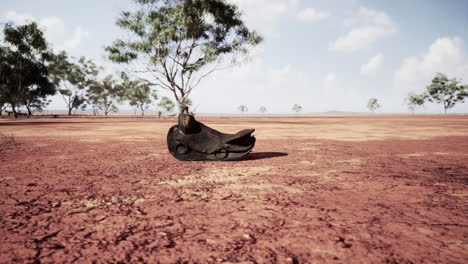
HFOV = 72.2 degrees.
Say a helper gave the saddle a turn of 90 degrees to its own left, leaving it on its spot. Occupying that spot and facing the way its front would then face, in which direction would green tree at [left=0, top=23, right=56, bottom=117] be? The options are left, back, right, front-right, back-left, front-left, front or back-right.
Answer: back-right

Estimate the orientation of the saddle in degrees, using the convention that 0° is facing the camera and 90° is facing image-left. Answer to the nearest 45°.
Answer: approximately 90°
